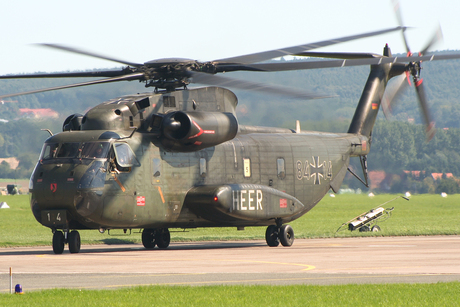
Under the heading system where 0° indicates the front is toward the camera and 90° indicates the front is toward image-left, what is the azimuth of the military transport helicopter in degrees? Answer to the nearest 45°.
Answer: approximately 45°
